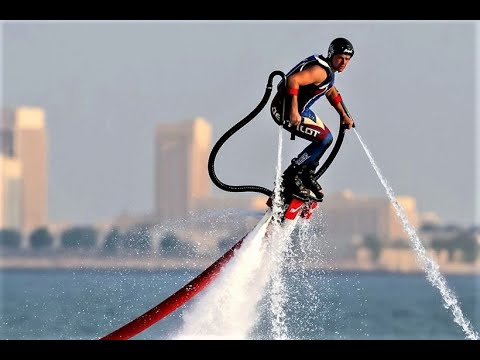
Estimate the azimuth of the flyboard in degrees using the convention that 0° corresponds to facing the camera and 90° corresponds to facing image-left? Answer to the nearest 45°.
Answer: approximately 315°

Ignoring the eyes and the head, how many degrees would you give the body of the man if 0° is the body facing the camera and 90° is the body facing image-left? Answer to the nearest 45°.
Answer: approximately 315°
